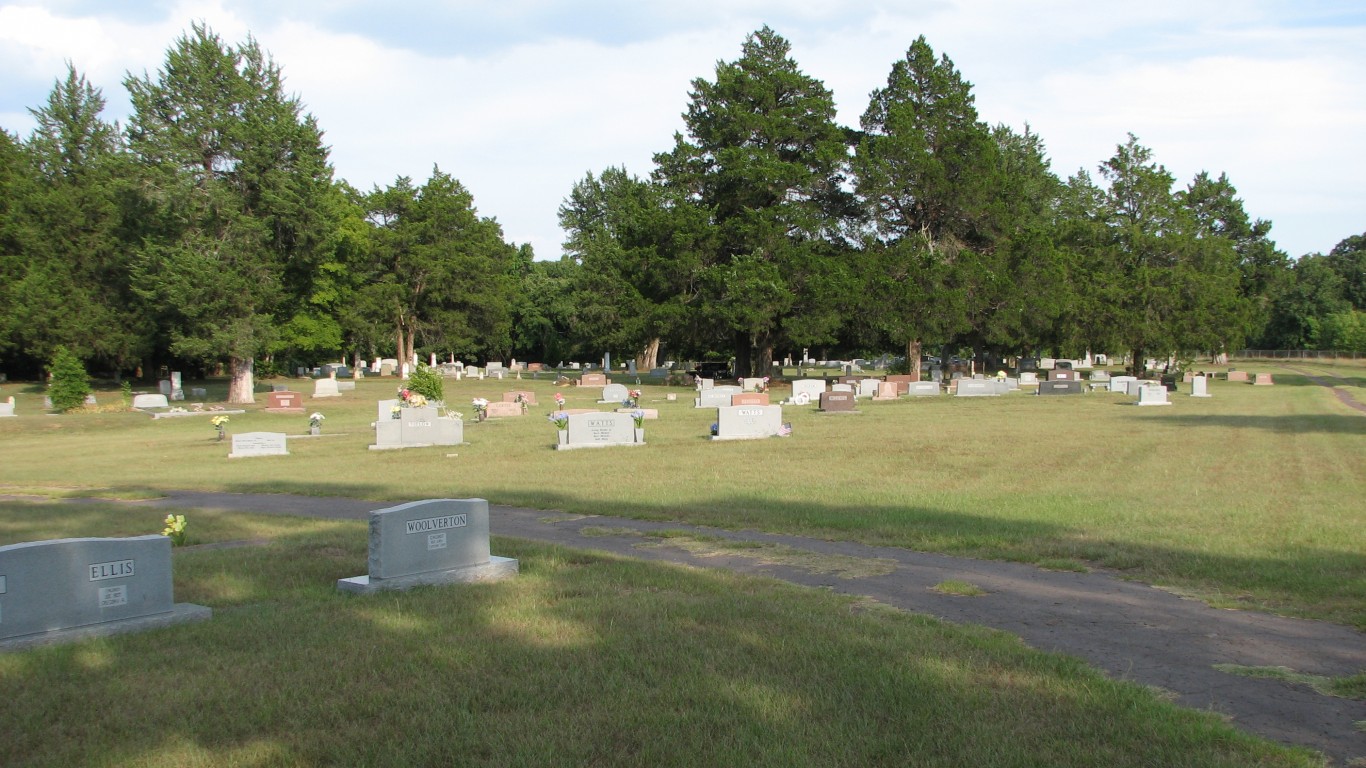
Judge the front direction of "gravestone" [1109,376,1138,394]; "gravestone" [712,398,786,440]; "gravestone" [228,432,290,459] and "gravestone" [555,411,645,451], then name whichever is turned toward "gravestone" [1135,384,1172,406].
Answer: "gravestone" [1109,376,1138,394]

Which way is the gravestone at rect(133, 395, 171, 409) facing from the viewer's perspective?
toward the camera

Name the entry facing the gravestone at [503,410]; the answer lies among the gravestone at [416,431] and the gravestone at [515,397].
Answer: the gravestone at [515,397]

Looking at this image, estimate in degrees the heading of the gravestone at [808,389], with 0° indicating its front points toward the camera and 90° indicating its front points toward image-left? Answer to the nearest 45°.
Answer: approximately 0°

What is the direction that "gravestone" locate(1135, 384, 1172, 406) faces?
toward the camera

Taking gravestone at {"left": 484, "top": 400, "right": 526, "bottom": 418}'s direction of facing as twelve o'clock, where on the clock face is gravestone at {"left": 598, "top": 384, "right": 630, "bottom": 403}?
gravestone at {"left": 598, "top": 384, "right": 630, "bottom": 403} is roughly at 7 o'clock from gravestone at {"left": 484, "top": 400, "right": 526, "bottom": 418}.

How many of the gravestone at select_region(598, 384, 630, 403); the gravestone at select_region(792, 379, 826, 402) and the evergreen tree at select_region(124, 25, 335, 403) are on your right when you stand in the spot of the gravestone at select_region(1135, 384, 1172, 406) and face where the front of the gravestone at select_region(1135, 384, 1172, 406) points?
3

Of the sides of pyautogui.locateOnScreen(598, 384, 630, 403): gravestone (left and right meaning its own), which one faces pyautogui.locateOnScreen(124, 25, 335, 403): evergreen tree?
right

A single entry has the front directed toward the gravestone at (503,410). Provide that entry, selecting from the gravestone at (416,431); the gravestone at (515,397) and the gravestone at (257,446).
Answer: the gravestone at (515,397)

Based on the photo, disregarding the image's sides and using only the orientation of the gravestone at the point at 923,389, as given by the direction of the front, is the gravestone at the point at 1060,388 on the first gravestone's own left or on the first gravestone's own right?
on the first gravestone's own left

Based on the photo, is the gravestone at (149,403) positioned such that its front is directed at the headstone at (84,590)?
yes

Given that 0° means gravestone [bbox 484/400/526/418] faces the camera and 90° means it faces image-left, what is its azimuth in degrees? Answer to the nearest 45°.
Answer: approximately 0°

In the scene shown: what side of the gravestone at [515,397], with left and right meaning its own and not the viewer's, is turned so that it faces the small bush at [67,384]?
right

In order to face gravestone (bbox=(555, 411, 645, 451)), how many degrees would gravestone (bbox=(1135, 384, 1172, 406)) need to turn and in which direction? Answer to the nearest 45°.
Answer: approximately 45° to its right

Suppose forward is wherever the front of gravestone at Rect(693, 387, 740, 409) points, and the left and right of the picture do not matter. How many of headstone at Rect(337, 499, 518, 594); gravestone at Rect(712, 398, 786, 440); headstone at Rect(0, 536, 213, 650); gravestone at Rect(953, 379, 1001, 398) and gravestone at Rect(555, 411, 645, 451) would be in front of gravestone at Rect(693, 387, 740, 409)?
4

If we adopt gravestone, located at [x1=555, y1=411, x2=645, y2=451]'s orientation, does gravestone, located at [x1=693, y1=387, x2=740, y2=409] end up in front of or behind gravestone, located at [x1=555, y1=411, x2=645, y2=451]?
behind

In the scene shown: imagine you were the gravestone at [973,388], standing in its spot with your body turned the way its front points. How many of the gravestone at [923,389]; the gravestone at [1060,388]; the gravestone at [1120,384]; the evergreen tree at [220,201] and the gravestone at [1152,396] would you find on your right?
2
